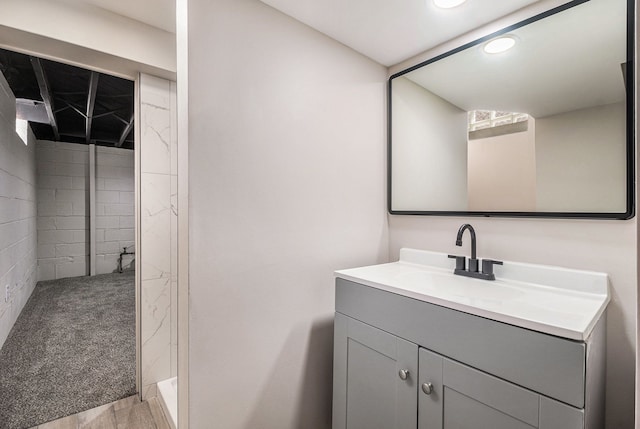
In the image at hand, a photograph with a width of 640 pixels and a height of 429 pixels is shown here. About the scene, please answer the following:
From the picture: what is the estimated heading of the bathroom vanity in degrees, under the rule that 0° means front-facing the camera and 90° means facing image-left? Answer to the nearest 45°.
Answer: approximately 45°

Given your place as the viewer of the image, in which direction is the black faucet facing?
facing the viewer and to the left of the viewer
